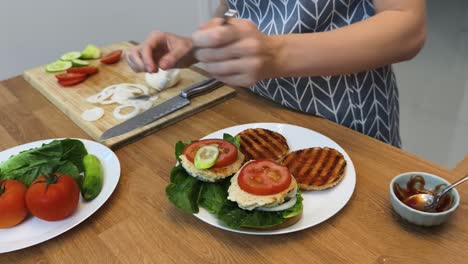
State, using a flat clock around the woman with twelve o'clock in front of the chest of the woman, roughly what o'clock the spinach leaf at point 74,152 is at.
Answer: The spinach leaf is roughly at 1 o'clock from the woman.

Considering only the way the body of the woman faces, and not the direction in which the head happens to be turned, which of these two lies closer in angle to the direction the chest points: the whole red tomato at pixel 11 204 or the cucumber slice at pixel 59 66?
the whole red tomato

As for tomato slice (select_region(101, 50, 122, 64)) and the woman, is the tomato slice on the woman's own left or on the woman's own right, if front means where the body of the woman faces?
on the woman's own right

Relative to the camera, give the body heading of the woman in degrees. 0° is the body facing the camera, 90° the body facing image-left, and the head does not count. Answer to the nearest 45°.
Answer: approximately 45°

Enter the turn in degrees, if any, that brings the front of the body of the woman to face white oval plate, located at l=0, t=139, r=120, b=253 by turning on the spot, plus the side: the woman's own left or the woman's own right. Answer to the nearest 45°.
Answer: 0° — they already face it
